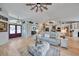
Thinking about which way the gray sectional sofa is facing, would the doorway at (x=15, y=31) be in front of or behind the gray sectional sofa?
in front
